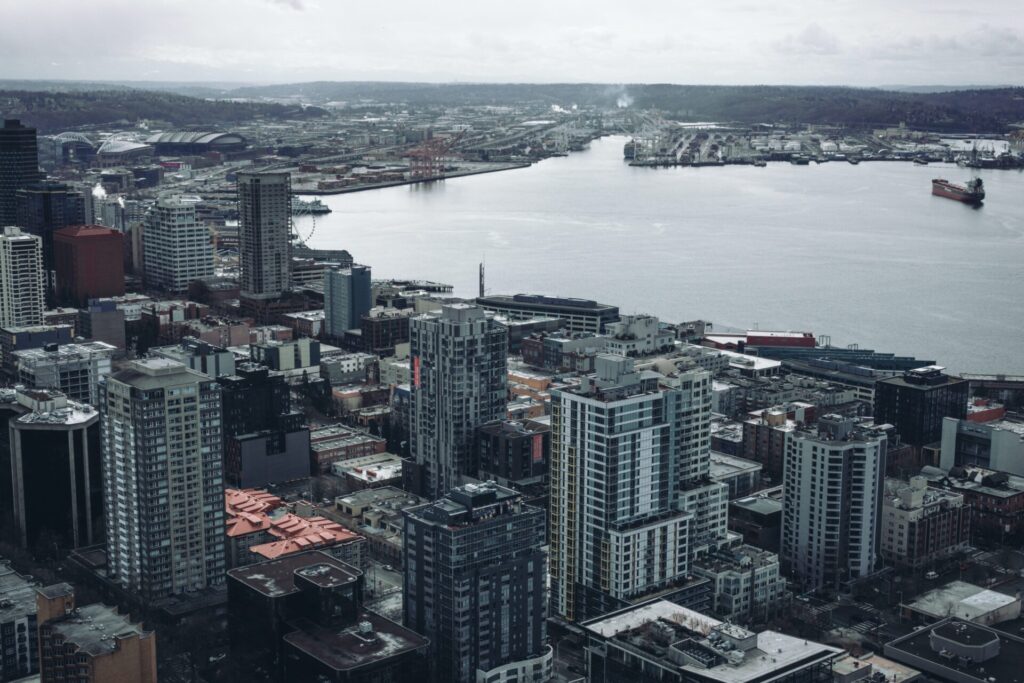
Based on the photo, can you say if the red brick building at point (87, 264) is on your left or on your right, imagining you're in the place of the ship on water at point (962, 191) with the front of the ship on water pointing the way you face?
on your left

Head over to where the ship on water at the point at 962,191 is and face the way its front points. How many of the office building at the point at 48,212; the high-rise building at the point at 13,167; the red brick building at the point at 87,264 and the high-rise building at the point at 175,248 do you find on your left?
4

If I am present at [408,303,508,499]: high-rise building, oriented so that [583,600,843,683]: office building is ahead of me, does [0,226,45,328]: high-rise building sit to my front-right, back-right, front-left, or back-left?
back-right

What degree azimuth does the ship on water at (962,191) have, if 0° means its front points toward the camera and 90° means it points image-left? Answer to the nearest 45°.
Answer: approximately 135°

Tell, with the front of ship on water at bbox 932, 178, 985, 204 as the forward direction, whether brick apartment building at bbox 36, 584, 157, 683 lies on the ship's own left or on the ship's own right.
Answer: on the ship's own left

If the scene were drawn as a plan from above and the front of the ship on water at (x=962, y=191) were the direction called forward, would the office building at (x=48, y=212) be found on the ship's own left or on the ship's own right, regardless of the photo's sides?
on the ship's own left

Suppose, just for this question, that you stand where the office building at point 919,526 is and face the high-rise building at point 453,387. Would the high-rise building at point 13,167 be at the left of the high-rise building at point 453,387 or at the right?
right

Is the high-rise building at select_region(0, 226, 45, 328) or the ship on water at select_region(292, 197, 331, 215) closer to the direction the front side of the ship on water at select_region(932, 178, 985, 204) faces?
the ship on water

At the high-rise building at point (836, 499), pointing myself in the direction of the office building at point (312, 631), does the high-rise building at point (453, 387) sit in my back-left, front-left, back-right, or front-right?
front-right
